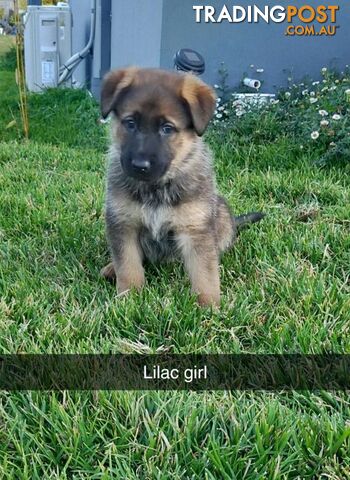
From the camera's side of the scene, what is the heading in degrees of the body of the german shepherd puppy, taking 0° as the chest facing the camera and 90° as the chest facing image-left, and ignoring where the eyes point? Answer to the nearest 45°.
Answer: approximately 0°

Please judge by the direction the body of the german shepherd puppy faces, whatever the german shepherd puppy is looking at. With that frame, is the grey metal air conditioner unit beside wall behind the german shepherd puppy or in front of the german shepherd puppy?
behind
